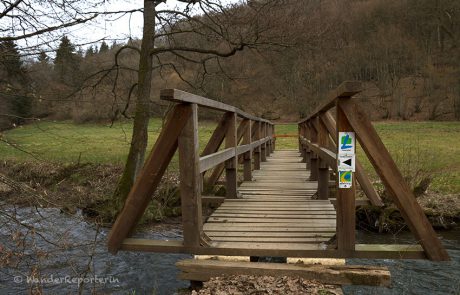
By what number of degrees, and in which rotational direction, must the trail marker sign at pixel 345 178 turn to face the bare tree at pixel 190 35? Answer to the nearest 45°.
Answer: approximately 135° to its right

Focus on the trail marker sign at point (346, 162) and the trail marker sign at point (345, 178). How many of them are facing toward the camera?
2

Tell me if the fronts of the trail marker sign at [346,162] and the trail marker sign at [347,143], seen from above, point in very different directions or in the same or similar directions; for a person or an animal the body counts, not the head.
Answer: same or similar directions

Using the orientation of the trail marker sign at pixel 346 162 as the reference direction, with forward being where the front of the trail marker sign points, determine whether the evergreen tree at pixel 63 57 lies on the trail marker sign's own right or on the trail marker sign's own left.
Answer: on the trail marker sign's own right

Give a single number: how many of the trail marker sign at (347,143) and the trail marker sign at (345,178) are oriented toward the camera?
2

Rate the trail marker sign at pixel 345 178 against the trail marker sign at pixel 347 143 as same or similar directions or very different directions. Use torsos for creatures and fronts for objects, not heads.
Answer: same or similar directions

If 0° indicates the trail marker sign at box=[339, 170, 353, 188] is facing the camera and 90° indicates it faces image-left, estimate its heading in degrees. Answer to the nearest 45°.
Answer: approximately 0°

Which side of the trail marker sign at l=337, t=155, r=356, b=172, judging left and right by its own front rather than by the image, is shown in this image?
front

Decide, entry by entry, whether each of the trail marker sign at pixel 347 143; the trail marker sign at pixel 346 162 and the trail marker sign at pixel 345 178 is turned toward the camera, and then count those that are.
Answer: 3

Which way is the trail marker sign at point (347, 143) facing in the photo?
toward the camera

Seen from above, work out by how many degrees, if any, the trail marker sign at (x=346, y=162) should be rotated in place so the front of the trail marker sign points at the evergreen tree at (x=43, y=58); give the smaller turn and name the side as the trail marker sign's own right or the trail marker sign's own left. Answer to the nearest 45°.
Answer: approximately 90° to the trail marker sign's own right
